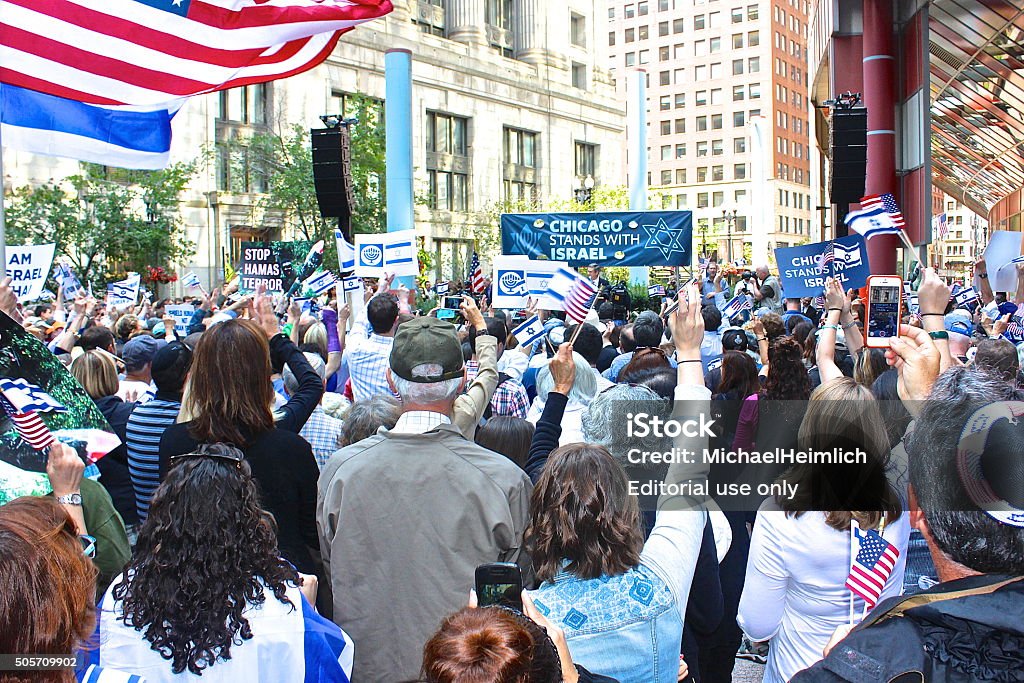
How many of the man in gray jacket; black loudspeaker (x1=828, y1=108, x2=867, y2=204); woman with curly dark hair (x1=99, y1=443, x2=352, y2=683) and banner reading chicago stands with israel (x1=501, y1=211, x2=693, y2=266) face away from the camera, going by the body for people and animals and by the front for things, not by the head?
2

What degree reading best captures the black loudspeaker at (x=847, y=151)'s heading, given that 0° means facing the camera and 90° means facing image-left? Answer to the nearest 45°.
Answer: approximately 0°

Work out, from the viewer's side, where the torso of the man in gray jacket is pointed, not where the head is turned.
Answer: away from the camera

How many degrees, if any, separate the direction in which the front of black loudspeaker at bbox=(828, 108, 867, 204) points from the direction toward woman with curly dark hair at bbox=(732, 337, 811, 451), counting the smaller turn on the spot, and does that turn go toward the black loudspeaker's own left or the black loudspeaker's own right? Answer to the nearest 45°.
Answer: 0° — it already faces them

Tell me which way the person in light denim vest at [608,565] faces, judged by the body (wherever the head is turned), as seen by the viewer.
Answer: away from the camera

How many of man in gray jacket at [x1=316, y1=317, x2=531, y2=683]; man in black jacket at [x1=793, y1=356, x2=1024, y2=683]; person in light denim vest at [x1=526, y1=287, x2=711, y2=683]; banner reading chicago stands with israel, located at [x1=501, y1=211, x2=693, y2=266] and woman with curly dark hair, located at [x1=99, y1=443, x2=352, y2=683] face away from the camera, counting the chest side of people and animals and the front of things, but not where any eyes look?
4

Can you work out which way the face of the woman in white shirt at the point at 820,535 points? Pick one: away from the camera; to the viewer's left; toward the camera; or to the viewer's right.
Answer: away from the camera

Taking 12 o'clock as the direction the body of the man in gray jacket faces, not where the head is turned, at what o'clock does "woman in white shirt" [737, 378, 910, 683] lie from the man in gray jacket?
The woman in white shirt is roughly at 3 o'clock from the man in gray jacket.

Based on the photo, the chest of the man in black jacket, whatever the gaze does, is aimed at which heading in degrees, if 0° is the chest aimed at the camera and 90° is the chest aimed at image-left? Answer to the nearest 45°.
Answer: approximately 180°
